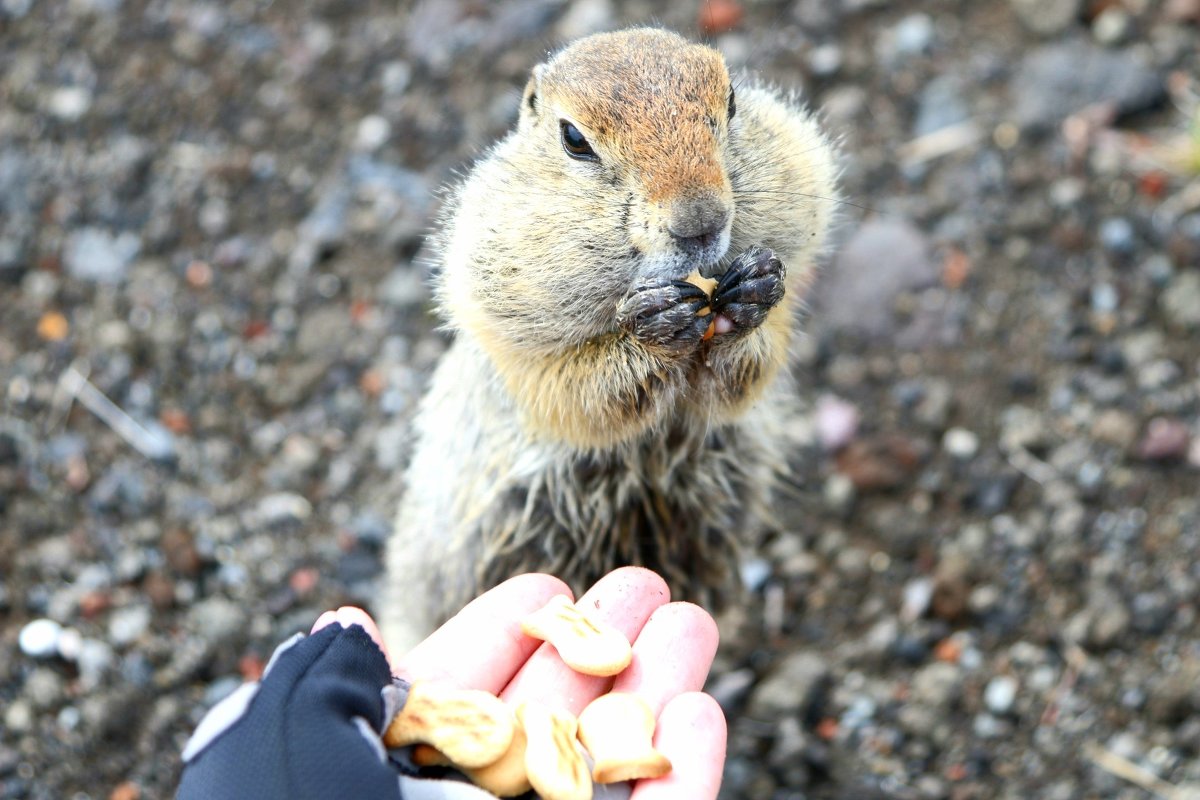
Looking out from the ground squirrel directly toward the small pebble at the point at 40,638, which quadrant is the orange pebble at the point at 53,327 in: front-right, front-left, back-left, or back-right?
front-right

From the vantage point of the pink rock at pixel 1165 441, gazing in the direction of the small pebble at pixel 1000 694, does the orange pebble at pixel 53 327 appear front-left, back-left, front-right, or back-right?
front-right

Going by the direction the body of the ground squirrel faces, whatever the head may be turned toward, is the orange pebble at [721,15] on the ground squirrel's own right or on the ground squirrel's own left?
on the ground squirrel's own left

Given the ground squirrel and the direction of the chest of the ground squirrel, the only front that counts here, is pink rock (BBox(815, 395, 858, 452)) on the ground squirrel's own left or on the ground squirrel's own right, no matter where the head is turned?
on the ground squirrel's own left

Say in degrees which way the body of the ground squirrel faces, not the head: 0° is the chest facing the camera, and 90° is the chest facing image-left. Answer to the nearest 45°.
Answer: approximately 315°

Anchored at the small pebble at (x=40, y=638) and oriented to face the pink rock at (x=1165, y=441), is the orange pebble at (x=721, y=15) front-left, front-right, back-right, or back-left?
front-left

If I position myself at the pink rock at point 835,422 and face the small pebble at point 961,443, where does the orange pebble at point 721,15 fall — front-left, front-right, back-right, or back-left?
back-left

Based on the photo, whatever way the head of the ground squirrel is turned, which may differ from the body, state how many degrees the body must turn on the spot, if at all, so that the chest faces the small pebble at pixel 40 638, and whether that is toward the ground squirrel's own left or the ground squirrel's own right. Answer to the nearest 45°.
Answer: approximately 135° to the ground squirrel's own right

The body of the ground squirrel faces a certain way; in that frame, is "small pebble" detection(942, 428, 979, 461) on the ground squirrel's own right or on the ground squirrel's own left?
on the ground squirrel's own left

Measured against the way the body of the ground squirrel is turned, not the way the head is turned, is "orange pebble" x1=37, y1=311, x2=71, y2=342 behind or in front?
behind

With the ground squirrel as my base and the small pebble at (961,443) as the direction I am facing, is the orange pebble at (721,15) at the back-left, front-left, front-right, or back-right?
front-left
